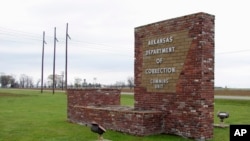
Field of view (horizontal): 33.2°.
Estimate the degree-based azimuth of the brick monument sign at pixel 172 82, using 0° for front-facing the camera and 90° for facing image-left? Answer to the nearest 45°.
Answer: approximately 45°
